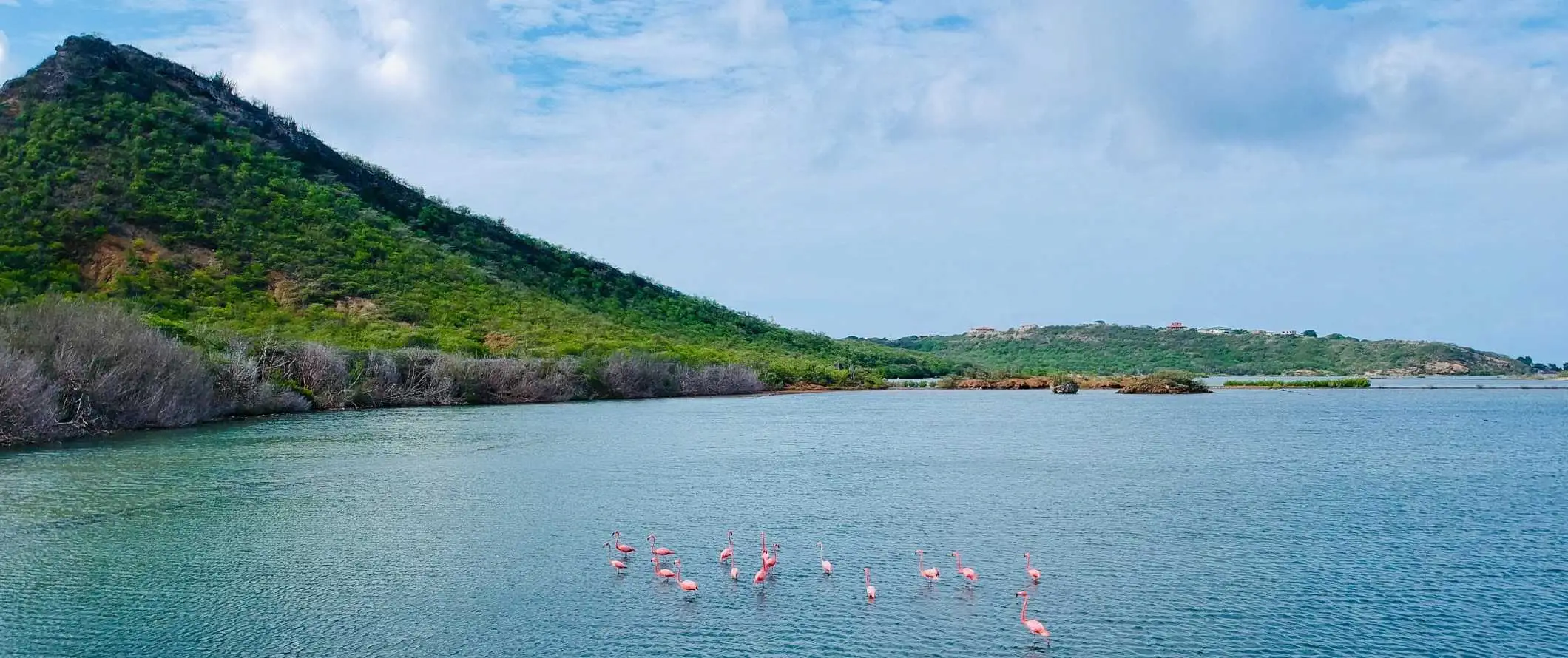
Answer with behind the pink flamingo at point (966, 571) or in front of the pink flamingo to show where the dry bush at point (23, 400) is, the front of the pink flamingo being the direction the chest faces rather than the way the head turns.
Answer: in front

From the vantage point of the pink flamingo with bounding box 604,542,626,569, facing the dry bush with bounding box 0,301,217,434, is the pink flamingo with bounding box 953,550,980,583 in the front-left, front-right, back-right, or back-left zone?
back-right

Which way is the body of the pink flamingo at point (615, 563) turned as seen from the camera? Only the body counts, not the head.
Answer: to the viewer's left

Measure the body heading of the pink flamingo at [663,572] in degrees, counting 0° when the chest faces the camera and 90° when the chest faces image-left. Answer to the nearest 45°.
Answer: approximately 90°

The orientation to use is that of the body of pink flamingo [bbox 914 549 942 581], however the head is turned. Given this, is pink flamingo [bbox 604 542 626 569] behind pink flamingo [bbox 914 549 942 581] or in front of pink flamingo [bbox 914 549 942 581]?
in front

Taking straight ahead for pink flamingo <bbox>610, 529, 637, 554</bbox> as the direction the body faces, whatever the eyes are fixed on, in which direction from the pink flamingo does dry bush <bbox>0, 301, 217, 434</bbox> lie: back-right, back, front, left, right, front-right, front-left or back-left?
front-right

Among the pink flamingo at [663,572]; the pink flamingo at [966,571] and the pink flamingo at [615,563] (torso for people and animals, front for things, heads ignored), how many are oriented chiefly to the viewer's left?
3

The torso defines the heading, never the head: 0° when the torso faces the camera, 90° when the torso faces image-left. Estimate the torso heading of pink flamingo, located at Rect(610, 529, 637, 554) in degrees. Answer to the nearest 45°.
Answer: approximately 90°

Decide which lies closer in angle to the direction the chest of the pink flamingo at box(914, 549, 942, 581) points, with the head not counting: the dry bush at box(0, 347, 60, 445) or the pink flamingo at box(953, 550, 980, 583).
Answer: the dry bush

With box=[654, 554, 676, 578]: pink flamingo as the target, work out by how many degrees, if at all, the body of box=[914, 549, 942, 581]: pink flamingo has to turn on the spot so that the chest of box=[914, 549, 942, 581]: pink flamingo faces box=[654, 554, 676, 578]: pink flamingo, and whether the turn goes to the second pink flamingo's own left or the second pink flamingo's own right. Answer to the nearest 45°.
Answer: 0° — it already faces it

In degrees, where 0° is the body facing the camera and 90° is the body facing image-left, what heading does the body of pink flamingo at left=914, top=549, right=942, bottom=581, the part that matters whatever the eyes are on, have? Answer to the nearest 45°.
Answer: approximately 90°

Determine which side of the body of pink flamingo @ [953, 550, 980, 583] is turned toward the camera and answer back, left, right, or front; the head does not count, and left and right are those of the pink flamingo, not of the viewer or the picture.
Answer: left

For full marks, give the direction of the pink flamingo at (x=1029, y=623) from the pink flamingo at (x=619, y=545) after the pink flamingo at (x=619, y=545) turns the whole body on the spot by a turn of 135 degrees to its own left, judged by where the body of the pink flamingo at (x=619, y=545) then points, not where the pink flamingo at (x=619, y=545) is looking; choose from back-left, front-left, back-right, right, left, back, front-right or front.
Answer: front

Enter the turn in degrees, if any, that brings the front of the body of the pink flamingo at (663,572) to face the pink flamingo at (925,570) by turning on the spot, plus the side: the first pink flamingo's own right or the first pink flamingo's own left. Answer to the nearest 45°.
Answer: approximately 180°

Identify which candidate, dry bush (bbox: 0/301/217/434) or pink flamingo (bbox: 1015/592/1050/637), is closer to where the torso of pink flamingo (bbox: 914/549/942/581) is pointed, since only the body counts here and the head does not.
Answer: the dry bush

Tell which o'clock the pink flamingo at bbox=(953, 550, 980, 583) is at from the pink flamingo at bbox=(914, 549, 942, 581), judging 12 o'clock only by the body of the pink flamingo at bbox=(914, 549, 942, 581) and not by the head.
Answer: the pink flamingo at bbox=(953, 550, 980, 583) is roughly at 7 o'clock from the pink flamingo at bbox=(914, 549, 942, 581).
